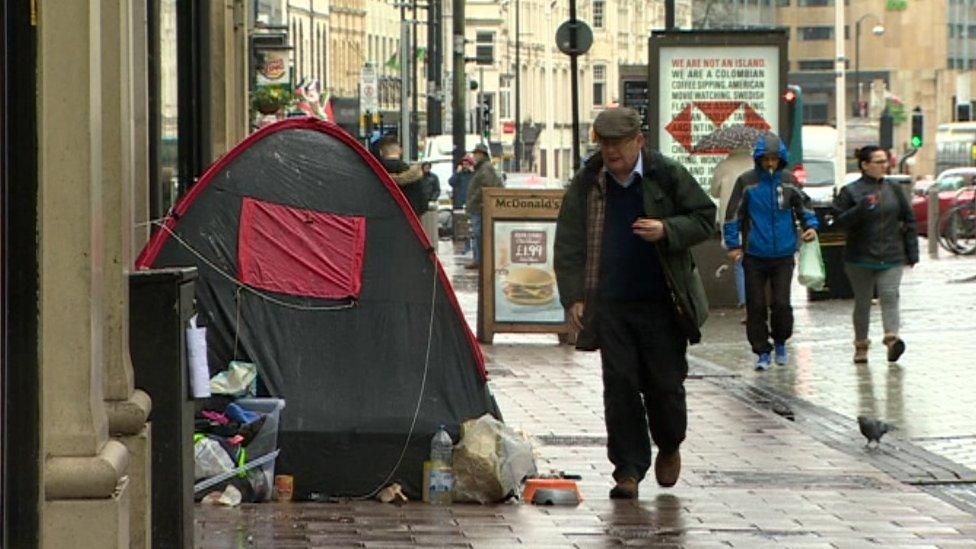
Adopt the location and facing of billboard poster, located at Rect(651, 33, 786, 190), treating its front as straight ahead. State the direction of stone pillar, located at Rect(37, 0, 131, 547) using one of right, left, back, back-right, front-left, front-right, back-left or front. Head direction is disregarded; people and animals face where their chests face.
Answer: front

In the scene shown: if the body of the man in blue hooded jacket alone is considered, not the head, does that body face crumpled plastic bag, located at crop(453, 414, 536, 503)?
yes

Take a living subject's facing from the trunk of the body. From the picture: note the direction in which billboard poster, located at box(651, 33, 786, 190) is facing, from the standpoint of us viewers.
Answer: facing the viewer

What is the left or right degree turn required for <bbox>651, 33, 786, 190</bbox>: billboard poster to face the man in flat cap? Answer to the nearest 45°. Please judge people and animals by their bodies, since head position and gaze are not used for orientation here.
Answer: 0° — it already faces them

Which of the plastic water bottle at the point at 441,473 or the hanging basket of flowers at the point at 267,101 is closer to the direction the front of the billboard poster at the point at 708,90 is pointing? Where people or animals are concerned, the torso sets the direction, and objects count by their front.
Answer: the plastic water bottle

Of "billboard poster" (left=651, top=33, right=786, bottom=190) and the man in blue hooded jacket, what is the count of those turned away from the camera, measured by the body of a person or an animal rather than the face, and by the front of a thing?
0

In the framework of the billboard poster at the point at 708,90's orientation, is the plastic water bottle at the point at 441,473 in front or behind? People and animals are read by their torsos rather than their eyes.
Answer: in front

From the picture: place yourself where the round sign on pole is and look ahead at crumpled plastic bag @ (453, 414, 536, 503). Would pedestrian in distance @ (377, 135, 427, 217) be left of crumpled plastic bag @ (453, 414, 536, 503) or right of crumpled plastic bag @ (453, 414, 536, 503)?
right

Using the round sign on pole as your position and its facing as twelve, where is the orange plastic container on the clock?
The orange plastic container is roughly at 6 o'clock from the round sign on pole.

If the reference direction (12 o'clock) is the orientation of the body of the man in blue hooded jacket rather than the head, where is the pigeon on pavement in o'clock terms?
The pigeon on pavement is roughly at 12 o'clock from the man in blue hooded jacket.

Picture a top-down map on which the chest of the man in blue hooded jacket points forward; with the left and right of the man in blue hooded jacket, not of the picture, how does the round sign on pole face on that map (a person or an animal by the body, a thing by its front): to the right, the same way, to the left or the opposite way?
the opposite way

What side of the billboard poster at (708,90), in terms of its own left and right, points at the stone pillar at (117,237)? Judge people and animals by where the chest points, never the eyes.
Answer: front

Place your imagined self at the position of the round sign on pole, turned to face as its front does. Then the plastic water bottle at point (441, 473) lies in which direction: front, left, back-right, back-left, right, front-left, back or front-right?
back
